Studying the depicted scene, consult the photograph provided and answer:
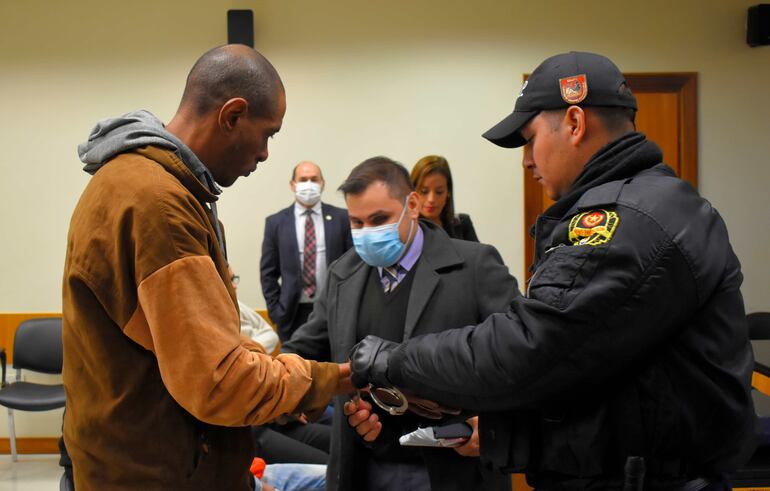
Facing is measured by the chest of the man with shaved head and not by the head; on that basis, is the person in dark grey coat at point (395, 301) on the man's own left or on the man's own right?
on the man's own left

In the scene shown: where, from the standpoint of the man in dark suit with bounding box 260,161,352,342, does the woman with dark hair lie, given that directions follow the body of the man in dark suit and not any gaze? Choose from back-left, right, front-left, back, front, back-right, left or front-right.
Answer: front-left

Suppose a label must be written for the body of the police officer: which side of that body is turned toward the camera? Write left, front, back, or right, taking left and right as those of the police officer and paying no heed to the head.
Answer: left

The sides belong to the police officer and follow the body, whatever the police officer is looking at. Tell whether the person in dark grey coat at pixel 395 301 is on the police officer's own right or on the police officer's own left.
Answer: on the police officer's own right

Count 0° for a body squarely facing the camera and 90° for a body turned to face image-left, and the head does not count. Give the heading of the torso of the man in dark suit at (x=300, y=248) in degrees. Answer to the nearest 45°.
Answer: approximately 0°

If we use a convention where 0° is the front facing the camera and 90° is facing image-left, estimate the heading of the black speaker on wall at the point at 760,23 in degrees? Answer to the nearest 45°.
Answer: approximately 45°

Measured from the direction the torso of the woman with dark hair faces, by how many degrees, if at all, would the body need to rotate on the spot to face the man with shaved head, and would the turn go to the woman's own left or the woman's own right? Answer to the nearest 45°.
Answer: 0° — they already face them

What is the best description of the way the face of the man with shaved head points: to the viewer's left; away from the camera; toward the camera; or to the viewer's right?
to the viewer's right

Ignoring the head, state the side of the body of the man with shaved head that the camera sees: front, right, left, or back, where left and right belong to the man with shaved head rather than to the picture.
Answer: right
